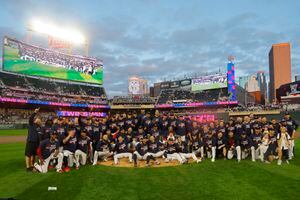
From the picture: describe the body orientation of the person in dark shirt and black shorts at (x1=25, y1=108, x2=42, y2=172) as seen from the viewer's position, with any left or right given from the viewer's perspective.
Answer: facing the viewer and to the right of the viewer

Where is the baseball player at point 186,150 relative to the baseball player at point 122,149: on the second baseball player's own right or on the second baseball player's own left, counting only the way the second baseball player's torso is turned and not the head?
on the second baseball player's own left

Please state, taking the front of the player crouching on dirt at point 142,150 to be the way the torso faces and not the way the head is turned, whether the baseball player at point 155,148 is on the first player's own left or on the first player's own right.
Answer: on the first player's own left

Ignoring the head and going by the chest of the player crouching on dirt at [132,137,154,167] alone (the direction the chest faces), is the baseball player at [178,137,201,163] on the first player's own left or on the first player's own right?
on the first player's own left

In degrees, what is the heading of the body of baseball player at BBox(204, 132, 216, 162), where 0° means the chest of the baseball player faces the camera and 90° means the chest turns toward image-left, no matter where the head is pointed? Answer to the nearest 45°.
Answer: approximately 0°

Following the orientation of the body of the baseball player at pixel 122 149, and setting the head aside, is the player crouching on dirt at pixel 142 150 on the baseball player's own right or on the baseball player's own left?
on the baseball player's own left

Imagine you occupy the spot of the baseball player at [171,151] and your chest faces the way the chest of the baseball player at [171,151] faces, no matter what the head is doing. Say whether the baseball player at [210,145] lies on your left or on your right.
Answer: on your left

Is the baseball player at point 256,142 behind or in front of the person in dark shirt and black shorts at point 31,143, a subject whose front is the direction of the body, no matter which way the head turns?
in front

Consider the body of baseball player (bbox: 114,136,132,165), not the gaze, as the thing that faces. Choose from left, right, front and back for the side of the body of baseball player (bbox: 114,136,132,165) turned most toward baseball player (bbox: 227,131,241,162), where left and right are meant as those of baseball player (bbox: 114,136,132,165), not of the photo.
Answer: left

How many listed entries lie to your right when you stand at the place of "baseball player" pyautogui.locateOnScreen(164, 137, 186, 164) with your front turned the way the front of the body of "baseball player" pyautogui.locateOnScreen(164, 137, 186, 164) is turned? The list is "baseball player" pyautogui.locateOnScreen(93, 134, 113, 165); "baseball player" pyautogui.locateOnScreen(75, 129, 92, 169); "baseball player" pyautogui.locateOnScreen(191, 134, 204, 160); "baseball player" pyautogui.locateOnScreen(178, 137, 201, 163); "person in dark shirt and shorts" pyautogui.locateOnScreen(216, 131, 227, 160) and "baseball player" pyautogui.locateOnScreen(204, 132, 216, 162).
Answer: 2

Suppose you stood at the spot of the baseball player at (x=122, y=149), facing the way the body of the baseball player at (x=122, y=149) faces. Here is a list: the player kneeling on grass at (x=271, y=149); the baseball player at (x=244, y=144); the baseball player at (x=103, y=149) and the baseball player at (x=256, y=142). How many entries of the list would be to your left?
3
